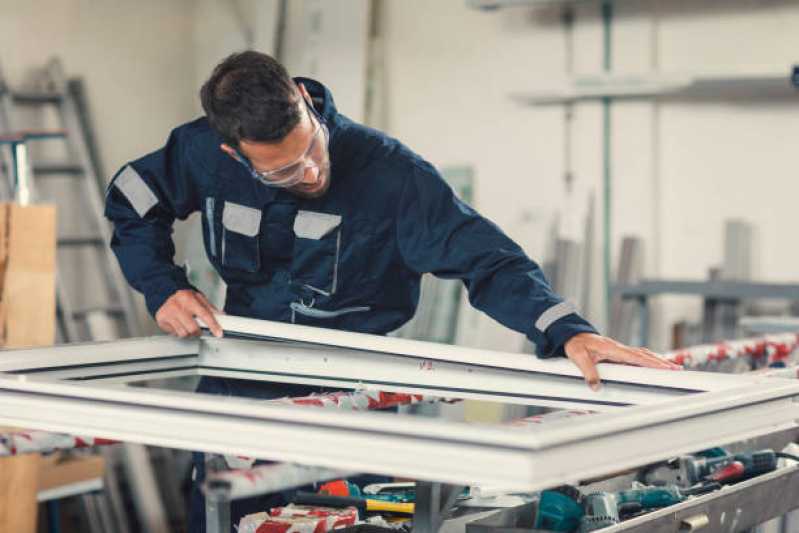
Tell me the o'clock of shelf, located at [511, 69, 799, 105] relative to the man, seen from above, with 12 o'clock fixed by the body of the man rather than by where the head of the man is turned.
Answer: The shelf is roughly at 7 o'clock from the man.

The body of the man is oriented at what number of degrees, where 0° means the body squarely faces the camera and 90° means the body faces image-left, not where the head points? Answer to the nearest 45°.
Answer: approximately 0°

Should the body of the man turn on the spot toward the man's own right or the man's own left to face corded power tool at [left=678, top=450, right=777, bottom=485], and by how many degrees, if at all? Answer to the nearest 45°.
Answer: approximately 45° to the man's own left

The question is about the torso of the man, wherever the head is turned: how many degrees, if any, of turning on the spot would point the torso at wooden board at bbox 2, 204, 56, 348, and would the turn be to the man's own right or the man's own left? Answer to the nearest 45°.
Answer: approximately 135° to the man's own right

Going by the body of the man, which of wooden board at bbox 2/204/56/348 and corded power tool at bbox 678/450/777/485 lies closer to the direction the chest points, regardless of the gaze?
the corded power tool

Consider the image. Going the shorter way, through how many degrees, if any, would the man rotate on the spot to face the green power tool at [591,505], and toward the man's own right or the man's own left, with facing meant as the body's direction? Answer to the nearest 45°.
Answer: approximately 45° to the man's own left

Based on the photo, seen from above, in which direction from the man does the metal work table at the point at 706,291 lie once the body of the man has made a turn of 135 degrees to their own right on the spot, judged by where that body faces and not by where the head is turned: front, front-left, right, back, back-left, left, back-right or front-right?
right
